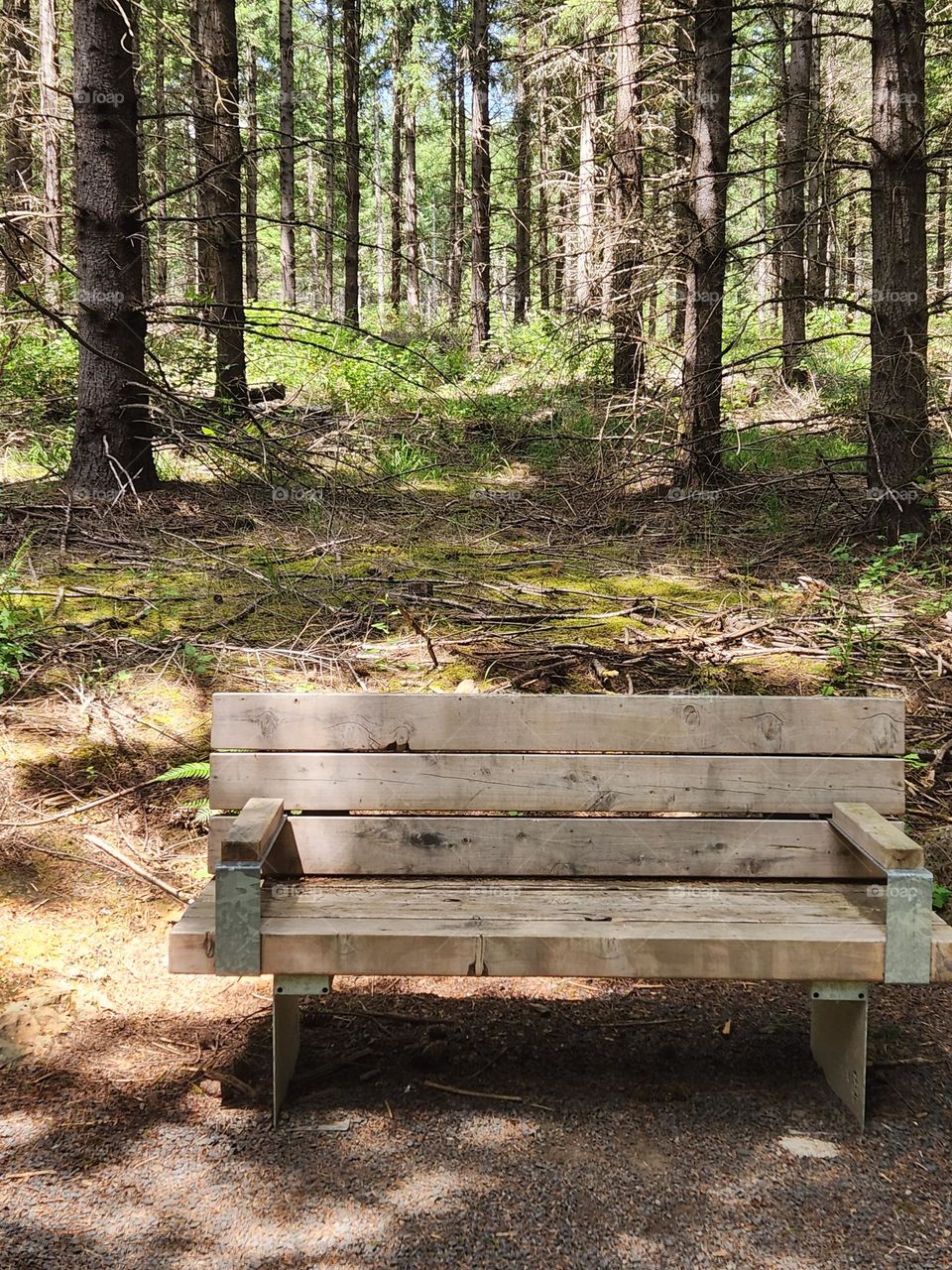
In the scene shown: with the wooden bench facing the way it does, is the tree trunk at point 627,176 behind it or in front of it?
behind

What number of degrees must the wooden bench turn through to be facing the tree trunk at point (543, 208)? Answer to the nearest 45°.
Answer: approximately 180°

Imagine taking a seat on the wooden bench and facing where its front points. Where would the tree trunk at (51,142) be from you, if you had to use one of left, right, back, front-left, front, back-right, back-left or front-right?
back-right

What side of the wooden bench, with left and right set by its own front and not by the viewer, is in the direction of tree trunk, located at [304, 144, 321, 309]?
back

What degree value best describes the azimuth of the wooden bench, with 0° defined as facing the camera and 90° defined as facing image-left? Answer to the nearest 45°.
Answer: approximately 0°

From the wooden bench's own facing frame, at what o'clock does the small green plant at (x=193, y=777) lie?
The small green plant is roughly at 4 o'clock from the wooden bench.

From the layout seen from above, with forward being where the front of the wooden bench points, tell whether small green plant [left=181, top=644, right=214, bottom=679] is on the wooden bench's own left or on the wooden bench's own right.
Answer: on the wooden bench's own right

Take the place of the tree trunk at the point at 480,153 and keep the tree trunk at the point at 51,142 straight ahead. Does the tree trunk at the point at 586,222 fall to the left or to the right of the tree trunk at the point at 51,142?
left

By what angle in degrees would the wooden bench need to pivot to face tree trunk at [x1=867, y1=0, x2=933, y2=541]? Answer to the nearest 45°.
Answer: approximately 135° to its left

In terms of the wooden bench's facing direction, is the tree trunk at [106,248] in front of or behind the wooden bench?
behind

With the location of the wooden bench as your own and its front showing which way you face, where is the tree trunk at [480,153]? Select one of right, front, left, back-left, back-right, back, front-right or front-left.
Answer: back

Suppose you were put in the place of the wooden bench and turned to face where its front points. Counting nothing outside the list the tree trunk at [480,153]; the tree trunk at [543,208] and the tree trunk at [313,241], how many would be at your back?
3
